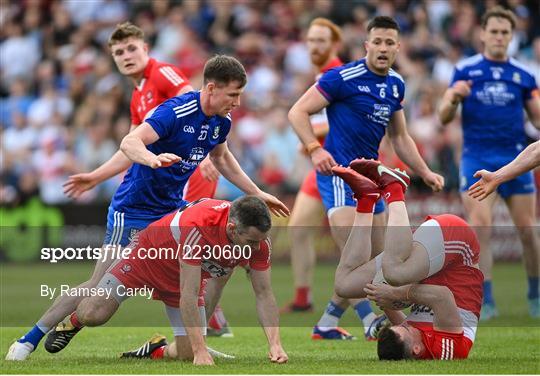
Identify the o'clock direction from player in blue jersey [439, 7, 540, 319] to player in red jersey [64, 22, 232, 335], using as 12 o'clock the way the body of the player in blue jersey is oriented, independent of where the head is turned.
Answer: The player in red jersey is roughly at 2 o'clock from the player in blue jersey.

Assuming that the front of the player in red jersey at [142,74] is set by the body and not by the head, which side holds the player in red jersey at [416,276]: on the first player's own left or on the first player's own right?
on the first player's own left

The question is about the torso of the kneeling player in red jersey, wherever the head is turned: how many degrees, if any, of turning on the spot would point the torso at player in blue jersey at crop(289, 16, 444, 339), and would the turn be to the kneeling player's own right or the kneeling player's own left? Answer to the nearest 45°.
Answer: approximately 90° to the kneeling player's own left

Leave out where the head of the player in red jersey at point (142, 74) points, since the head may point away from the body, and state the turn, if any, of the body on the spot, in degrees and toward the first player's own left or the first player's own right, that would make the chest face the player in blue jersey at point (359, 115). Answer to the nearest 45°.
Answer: approximately 135° to the first player's own left

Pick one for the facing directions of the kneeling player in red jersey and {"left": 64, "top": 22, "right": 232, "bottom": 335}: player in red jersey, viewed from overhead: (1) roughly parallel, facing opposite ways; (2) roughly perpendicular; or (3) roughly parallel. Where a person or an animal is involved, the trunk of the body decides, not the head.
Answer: roughly perpendicular

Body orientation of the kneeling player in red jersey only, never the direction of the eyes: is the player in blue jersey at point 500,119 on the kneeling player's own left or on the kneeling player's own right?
on the kneeling player's own left

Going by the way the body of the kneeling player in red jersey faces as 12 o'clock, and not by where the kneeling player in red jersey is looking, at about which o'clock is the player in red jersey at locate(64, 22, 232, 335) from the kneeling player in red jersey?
The player in red jersey is roughly at 7 o'clock from the kneeling player in red jersey.

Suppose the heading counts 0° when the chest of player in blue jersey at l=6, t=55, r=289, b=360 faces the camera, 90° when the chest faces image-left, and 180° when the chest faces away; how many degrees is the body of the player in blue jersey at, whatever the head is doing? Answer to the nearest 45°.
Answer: approximately 315°

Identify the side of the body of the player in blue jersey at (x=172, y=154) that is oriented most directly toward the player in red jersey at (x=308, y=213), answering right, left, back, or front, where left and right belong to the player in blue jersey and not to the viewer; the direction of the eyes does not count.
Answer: left

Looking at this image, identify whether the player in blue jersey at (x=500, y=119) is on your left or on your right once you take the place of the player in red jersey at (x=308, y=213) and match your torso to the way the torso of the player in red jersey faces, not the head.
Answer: on your left
